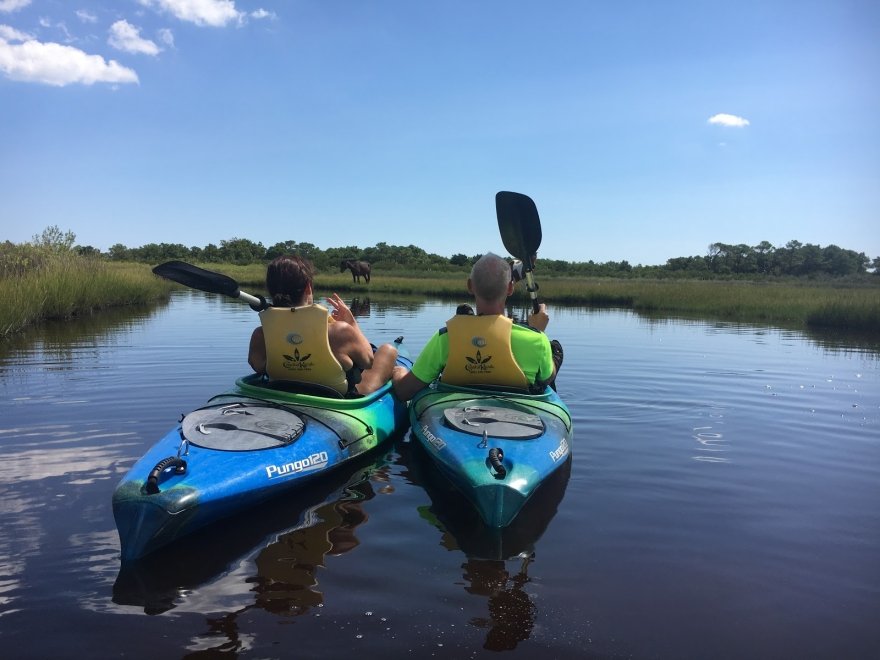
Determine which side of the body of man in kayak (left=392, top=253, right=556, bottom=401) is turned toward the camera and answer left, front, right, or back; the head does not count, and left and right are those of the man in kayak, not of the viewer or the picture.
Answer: back

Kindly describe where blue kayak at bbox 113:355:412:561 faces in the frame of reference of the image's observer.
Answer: facing away from the viewer and to the right of the viewer

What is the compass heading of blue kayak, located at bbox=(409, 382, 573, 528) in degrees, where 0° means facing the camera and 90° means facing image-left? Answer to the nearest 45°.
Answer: approximately 180°

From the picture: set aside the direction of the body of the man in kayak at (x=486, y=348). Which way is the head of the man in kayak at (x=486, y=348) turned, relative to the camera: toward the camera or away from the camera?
away from the camera

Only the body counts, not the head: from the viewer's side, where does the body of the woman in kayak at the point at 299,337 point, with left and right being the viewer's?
facing away from the viewer and to the right of the viewer

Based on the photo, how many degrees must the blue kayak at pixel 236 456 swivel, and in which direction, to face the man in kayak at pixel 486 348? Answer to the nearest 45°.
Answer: approximately 45° to its right

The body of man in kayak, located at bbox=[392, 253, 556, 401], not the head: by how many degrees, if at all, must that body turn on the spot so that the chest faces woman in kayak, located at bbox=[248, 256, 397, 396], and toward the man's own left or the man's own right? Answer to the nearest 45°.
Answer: approximately 90° to the man's own left

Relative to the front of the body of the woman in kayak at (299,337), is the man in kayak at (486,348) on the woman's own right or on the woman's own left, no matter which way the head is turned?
on the woman's own right

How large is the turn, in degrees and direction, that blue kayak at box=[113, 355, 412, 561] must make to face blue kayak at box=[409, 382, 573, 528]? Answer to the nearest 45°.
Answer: approximately 45° to its right

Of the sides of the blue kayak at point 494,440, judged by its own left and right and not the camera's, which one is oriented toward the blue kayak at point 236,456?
left
